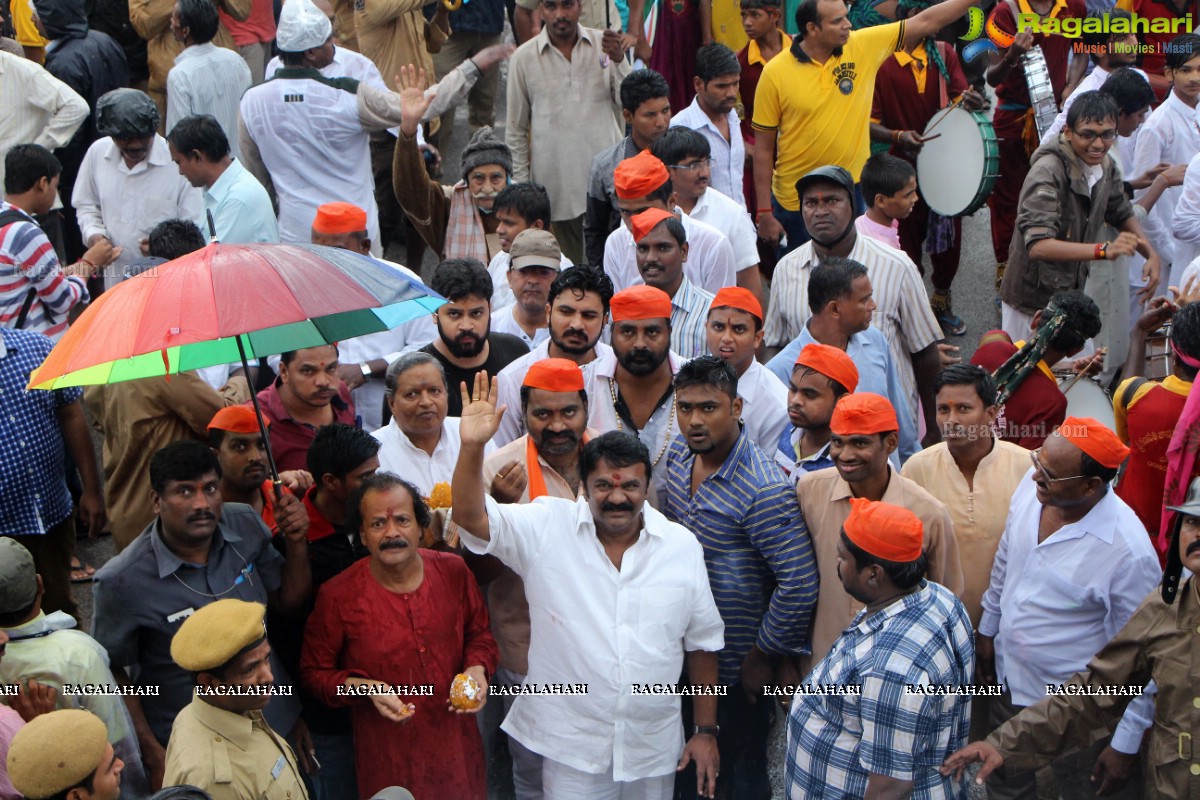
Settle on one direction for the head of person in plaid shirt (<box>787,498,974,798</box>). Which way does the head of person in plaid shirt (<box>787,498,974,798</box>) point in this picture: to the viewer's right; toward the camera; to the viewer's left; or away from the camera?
to the viewer's left

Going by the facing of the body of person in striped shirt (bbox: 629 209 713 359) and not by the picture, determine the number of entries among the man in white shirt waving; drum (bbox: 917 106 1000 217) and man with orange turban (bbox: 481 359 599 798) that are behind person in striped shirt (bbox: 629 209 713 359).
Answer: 1

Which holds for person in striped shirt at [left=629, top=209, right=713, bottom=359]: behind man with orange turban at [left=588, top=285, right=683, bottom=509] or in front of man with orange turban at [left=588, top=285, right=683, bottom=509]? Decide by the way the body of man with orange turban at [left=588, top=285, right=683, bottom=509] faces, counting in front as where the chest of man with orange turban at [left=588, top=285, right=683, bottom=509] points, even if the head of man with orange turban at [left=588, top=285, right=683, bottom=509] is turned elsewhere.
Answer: behind

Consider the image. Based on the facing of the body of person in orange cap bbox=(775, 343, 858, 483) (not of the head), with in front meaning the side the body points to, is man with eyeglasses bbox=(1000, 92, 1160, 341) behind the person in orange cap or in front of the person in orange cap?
behind

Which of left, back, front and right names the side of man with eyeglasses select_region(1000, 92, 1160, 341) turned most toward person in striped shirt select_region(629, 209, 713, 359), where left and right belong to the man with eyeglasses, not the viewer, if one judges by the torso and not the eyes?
right

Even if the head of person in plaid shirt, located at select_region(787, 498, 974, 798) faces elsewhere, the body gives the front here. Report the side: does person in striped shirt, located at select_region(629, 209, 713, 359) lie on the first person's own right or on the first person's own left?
on the first person's own right

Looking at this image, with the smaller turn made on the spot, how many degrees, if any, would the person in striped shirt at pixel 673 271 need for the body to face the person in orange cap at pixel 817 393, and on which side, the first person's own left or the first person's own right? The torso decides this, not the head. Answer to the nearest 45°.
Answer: approximately 90° to the first person's own left

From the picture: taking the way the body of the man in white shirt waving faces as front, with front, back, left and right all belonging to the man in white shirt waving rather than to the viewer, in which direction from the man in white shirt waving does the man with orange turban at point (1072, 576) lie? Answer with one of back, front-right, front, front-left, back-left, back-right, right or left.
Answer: left

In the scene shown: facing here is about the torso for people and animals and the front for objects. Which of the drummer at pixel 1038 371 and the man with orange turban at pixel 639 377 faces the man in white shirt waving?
the man with orange turban

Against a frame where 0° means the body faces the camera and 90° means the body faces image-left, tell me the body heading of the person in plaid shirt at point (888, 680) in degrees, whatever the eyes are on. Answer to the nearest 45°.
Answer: approximately 90°

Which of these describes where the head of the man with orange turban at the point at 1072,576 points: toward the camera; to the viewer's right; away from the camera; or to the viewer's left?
to the viewer's left
